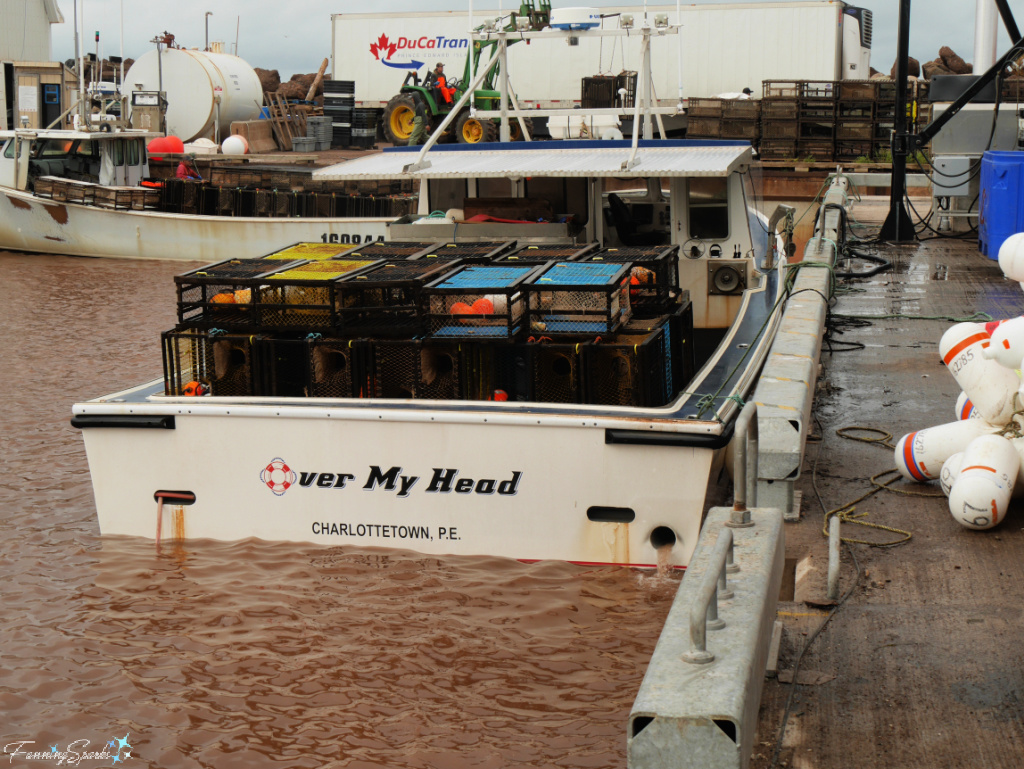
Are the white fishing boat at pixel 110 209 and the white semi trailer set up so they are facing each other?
no

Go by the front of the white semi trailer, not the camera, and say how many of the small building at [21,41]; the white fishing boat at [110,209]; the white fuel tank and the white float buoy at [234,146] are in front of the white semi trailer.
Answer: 0

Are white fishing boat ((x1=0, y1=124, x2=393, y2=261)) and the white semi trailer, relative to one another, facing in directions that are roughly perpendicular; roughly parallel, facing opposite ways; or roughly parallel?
roughly parallel, facing opposite ways

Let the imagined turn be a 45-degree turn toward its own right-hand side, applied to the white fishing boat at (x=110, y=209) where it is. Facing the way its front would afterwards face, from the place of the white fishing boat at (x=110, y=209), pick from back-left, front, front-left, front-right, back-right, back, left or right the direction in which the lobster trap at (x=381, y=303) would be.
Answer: back-left

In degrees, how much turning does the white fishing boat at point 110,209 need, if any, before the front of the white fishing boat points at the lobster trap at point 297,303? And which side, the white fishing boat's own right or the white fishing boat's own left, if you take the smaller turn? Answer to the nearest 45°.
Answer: approximately 90° to the white fishing boat's own left

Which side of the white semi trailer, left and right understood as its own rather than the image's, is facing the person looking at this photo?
right

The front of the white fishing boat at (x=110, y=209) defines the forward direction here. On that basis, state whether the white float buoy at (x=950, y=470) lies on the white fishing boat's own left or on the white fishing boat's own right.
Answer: on the white fishing boat's own left

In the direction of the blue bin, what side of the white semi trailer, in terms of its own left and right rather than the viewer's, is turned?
right

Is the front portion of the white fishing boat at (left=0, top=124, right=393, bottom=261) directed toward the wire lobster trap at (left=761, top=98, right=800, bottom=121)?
no

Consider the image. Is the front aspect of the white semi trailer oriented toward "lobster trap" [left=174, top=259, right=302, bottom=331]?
no

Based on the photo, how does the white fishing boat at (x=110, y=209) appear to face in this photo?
to the viewer's left

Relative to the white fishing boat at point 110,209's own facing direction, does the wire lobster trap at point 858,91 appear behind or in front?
behind

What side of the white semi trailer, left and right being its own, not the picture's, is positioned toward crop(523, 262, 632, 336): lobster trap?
right

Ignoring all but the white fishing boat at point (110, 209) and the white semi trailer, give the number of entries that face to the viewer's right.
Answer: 1

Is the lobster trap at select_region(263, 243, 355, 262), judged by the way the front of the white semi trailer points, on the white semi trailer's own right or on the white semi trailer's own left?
on the white semi trailer's own right

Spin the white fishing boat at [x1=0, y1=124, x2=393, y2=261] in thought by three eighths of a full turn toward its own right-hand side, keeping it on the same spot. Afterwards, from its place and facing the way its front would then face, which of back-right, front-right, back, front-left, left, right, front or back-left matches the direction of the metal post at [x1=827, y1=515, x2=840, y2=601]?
back-right

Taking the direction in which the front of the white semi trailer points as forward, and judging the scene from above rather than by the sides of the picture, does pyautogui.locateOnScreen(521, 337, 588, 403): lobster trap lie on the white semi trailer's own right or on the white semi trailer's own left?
on the white semi trailer's own right

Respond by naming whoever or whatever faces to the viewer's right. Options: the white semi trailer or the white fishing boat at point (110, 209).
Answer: the white semi trailer

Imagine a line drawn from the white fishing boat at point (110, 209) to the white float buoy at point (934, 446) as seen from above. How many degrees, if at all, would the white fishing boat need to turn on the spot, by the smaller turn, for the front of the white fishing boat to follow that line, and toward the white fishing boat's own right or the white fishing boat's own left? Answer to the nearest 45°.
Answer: approximately 90° to the white fishing boat's own left
